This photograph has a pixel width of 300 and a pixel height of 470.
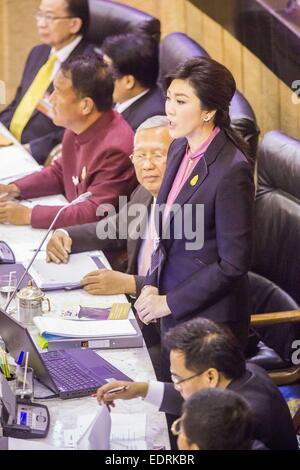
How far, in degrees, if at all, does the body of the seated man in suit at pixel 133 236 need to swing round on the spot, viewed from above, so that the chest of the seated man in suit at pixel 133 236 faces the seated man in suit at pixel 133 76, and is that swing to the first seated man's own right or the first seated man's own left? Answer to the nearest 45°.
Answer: approximately 135° to the first seated man's own right

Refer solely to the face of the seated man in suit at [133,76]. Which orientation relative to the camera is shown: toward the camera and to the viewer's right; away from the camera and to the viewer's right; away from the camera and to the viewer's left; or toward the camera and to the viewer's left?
away from the camera and to the viewer's left

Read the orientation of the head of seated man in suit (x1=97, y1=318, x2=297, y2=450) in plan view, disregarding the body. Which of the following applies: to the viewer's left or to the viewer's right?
to the viewer's left

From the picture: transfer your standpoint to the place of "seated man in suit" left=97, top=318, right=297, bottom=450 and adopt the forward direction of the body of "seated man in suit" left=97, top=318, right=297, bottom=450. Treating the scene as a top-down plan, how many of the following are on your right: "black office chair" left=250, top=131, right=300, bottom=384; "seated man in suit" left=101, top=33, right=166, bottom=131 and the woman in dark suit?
3

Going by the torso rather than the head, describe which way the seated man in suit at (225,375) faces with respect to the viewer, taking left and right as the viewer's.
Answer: facing to the left of the viewer

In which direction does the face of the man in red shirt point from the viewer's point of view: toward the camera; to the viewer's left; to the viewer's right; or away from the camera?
to the viewer's left

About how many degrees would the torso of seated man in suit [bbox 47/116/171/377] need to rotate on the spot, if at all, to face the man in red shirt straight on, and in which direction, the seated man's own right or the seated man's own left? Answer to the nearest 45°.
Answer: approximately 135° to the seated man's own right

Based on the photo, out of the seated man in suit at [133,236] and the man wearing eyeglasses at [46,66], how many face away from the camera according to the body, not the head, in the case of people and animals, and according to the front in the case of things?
0

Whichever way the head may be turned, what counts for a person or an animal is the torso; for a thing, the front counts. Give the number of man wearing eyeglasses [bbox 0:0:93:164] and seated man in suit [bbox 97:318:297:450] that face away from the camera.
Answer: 0
